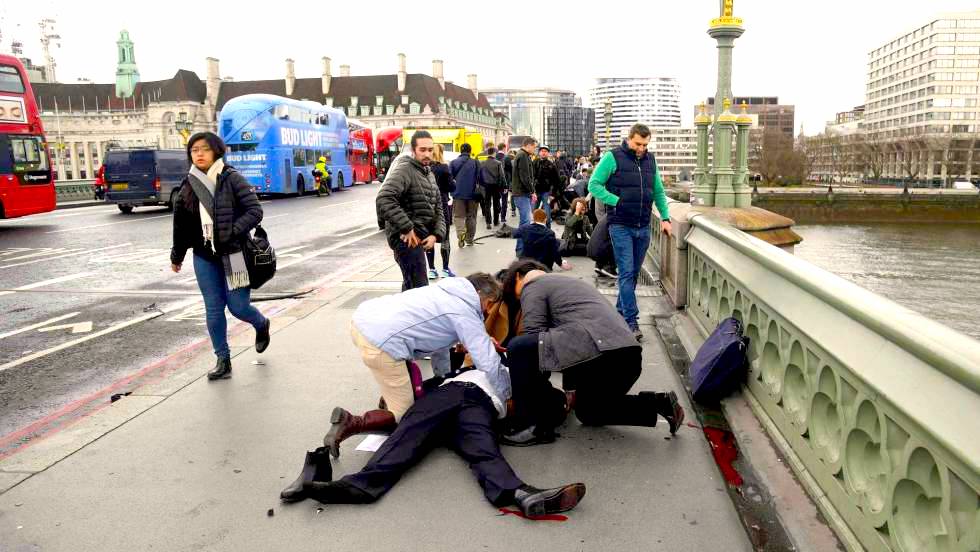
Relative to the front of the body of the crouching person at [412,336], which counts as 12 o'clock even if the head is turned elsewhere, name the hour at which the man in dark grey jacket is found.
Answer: The man in dark grey jacket is roughly at 12 o'clock from the crouching person.

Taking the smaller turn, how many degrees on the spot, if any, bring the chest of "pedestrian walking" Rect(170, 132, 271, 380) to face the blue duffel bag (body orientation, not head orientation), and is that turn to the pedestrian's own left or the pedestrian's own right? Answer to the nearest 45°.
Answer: approximately 90° to the pedestrian's own left

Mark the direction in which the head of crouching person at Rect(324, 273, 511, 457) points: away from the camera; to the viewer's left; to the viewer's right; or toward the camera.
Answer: to the viewer's right

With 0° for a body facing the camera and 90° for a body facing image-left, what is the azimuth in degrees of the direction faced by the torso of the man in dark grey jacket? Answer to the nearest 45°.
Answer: approximately 90°

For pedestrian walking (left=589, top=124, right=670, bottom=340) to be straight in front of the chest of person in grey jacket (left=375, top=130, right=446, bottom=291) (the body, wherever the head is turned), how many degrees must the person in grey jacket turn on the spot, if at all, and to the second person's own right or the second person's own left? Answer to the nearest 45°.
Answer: approximately 45° to the second person's own left

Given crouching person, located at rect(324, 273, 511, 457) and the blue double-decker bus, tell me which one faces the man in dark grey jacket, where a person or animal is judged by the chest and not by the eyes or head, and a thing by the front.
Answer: the crouching person

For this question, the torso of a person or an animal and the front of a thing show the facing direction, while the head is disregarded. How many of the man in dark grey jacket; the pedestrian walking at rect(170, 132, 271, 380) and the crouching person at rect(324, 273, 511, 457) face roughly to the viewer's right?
1

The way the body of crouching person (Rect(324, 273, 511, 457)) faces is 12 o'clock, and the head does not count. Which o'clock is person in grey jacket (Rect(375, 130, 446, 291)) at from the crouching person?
The person in grey jacket is roughly at 9 o'clock from the crouching person.

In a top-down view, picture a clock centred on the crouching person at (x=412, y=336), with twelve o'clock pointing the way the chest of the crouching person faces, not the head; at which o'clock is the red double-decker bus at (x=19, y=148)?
The red double-decker bus is roughly at 8 o'clock from the crouching person.

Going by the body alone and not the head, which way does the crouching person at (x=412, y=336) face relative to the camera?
to the viewer's right

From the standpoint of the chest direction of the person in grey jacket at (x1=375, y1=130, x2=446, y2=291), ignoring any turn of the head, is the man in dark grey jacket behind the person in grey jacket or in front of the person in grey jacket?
in front

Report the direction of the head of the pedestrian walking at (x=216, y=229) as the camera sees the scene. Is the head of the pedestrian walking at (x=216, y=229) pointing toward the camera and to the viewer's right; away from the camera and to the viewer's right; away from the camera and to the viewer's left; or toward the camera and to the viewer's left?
toward the camera and to the viewer's left
